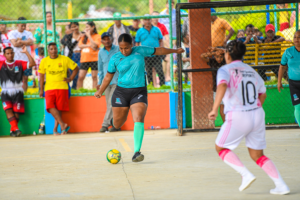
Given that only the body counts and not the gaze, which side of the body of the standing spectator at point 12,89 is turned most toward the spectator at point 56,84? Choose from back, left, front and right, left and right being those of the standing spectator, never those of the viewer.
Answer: left

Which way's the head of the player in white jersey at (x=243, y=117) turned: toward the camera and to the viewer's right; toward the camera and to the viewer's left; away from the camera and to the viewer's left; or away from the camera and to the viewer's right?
away from the camera and to the viewer's left

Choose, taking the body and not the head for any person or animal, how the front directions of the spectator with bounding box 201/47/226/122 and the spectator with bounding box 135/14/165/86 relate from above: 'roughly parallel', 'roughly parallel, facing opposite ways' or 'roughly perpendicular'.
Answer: roughly parallel

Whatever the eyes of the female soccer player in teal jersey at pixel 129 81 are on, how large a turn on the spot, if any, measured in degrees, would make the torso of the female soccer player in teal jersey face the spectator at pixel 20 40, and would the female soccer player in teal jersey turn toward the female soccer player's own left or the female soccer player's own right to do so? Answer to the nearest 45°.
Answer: approximately 135° to the female soccer player's own right

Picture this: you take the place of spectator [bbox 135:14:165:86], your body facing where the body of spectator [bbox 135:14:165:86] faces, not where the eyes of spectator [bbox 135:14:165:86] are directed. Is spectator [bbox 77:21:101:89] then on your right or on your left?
on your right

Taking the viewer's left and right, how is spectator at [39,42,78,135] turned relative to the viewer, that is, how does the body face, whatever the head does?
facing the viewer

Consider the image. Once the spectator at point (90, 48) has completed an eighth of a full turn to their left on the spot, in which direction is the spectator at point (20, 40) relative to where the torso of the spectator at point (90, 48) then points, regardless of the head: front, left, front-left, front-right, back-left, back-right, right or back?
right

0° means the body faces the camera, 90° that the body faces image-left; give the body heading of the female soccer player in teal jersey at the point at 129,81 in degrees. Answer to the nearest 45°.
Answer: approximately 0°

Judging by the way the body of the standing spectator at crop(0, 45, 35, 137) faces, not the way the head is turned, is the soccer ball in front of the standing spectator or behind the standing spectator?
in front

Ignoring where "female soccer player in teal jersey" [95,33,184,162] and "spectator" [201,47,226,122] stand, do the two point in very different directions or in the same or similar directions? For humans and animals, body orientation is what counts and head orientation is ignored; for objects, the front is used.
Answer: same or similar directions

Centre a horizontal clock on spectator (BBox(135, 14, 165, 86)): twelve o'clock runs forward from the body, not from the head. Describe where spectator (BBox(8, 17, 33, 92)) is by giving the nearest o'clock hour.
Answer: spectator (BBox(8, 17, 33, 92)) is roughly at 3 o'clock from spectator (BBox(135, 14, 165, 86)).

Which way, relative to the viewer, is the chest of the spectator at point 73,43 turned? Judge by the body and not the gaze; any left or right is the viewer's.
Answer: facing the viewer and to the right of the viewer

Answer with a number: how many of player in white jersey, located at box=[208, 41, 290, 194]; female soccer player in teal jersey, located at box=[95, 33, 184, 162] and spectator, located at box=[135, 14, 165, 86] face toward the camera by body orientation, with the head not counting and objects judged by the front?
2
